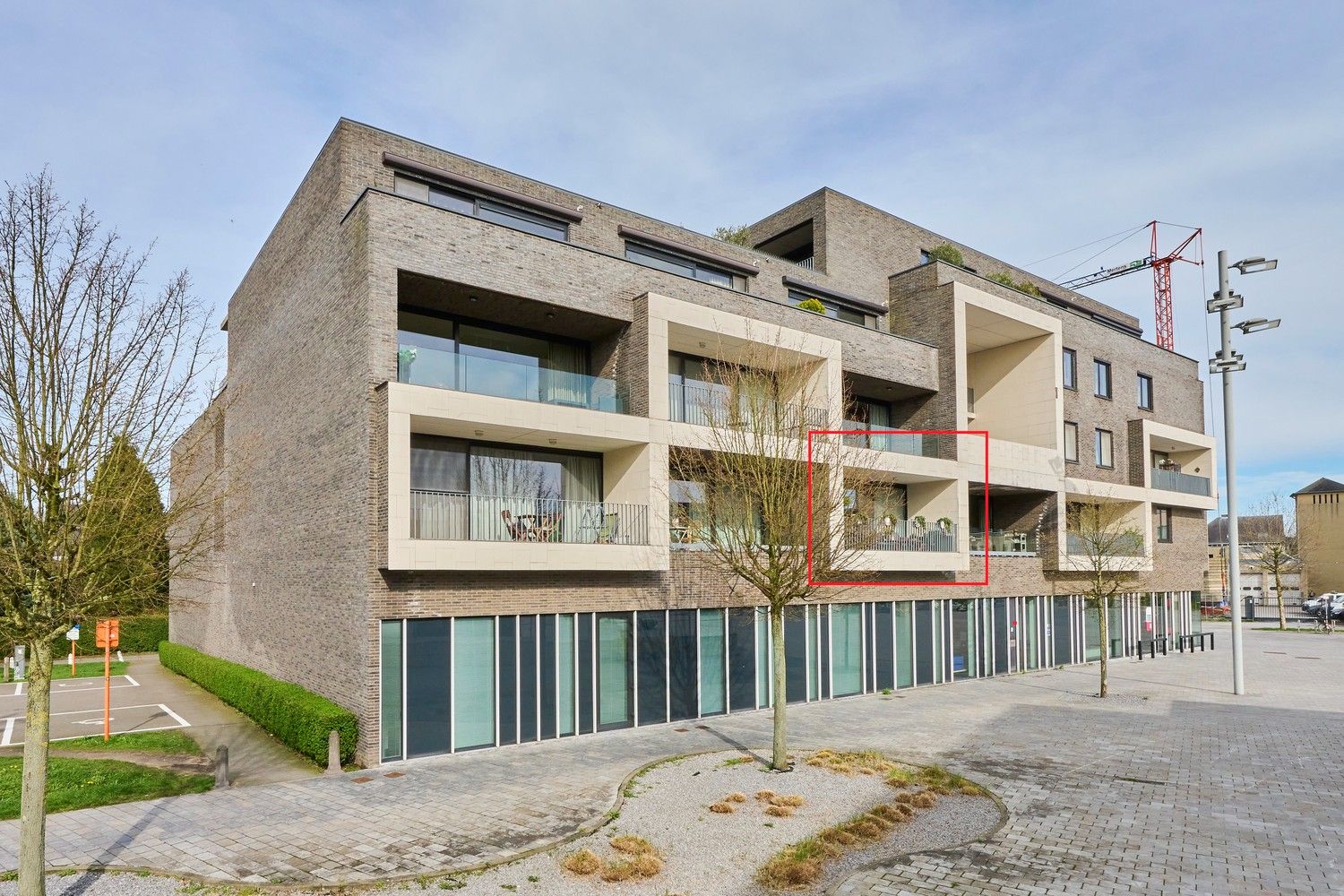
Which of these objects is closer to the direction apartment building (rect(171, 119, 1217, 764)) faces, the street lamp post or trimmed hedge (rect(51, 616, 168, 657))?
the street lamp post

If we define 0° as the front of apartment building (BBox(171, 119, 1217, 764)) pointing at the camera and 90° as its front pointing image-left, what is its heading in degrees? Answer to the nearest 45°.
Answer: approximately 315°

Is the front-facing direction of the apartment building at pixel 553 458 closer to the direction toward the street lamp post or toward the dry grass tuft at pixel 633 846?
the dry grass tuft

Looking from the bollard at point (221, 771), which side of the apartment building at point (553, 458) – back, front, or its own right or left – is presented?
right

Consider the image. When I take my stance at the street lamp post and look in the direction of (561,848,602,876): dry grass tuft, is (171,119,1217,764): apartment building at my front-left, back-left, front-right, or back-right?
front-right

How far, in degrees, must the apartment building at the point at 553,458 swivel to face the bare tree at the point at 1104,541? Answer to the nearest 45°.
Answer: approximately 90° to its left

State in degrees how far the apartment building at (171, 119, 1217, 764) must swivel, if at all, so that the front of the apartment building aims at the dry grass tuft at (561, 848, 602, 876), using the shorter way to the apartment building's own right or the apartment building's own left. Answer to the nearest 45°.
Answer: approximately 45° to the apartment building's own right

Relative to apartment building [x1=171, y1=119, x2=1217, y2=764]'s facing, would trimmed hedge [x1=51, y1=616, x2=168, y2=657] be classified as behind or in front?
behind
